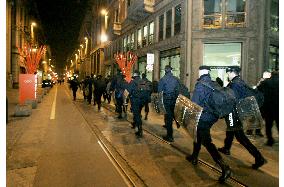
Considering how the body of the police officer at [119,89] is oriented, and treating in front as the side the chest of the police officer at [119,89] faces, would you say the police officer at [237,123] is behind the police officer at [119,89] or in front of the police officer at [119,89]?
behind

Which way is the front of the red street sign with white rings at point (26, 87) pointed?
toward the camera

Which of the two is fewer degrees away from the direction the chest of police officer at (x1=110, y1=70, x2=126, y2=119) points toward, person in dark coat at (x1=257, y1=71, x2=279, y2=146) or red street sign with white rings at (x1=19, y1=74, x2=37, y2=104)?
the red street sign with white rings

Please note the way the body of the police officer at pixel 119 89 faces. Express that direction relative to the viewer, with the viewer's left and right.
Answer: facing away from the viewer

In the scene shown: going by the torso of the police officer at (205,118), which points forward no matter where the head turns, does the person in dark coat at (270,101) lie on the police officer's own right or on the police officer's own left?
on the police officer's own right

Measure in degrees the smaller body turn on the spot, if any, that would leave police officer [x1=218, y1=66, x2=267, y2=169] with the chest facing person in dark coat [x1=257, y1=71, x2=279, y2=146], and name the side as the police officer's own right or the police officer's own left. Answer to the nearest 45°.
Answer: approximately 90° to the police officer's own right

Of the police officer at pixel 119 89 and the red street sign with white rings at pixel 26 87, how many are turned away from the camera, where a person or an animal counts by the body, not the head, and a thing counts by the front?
1

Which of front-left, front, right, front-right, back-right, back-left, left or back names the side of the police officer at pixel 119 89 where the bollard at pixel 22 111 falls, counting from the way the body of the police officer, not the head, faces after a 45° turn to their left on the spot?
front-left
